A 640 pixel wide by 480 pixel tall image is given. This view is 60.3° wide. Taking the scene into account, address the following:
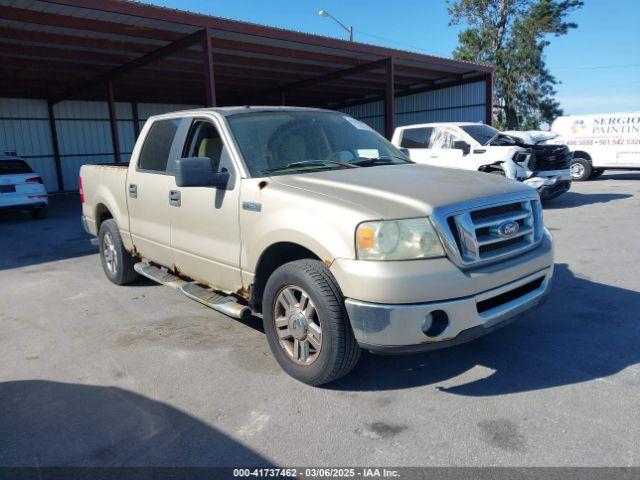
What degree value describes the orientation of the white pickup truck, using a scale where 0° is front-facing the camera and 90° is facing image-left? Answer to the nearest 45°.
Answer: approximately 315°

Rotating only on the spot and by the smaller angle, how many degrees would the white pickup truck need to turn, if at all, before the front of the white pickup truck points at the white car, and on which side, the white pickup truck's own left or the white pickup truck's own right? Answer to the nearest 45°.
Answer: approximately 135° to the white pickup truck's own right

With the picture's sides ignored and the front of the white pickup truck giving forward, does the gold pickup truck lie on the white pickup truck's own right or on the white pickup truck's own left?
on the white pickup truck's own right

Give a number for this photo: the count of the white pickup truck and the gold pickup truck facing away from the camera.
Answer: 0

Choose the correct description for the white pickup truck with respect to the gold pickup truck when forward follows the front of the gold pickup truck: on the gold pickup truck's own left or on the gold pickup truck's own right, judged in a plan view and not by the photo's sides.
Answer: on the gold pickup truck's own left

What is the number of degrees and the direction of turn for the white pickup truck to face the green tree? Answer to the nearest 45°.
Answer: approximately 135° to its left

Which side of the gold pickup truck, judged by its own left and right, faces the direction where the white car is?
back
